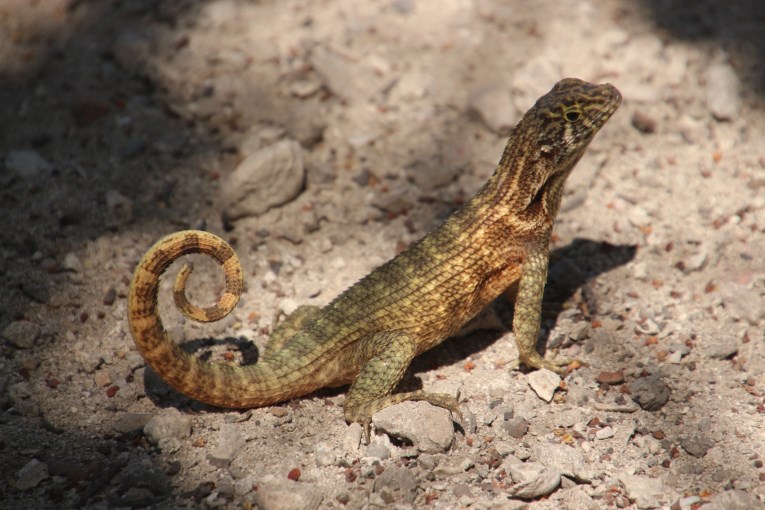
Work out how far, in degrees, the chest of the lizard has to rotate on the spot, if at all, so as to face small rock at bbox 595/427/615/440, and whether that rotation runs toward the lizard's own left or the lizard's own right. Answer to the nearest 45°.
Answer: approximately 45° to the lizard's own right

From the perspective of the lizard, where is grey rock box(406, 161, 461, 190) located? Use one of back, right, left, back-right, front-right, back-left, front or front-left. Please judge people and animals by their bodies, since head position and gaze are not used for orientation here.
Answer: left

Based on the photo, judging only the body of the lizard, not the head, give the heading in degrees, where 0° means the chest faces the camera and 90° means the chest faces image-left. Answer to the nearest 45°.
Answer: approximately 270°

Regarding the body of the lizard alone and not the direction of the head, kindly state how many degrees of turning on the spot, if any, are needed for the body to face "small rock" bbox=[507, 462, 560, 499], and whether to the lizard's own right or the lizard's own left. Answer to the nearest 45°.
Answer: approximately 90° to the lizard's own right

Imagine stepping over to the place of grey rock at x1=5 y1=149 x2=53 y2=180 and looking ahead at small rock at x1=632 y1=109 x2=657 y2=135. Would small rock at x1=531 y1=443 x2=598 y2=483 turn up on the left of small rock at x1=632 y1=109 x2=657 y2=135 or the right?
right

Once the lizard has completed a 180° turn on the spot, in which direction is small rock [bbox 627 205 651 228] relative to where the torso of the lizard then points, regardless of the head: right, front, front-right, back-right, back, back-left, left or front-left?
back-right

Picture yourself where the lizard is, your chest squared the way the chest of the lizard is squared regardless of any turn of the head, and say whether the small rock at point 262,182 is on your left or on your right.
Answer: on your left

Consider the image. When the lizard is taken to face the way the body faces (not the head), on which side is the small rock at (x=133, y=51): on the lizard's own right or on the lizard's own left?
on the lizard's own left

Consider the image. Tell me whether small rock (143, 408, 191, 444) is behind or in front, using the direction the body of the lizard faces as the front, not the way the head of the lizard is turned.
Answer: behind

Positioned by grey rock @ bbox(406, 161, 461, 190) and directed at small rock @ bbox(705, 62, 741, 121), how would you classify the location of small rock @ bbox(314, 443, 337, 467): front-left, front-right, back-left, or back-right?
back-right

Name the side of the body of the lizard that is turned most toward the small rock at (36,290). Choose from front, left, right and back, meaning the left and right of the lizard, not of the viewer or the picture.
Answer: back

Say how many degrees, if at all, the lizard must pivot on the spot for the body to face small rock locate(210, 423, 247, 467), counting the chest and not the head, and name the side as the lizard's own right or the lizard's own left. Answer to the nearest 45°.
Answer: approximately 135° to the lizard's own right

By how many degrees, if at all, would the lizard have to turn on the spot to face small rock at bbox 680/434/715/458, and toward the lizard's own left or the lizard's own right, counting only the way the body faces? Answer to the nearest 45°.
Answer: approximately 45° to the lizard's own right

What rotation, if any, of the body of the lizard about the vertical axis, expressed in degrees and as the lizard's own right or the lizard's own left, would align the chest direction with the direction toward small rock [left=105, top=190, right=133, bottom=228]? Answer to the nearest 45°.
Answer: approximately 135° to the lizard's own left
